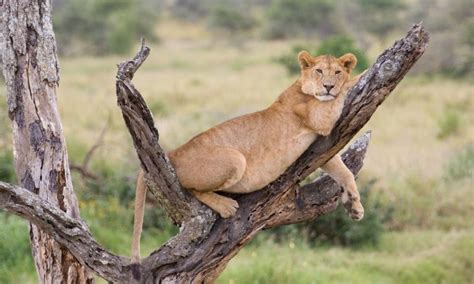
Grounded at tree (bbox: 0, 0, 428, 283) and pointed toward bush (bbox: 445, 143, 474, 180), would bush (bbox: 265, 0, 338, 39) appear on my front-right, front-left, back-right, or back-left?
front-left

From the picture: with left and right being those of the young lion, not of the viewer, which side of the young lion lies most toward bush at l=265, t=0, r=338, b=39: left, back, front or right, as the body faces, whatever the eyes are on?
left

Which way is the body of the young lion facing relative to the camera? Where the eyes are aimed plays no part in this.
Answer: to the viewer's right

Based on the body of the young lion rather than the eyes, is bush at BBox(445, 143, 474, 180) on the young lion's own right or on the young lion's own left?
on the young lion's own left

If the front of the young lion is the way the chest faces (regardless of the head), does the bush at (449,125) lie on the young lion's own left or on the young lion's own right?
on the young lion's own left
